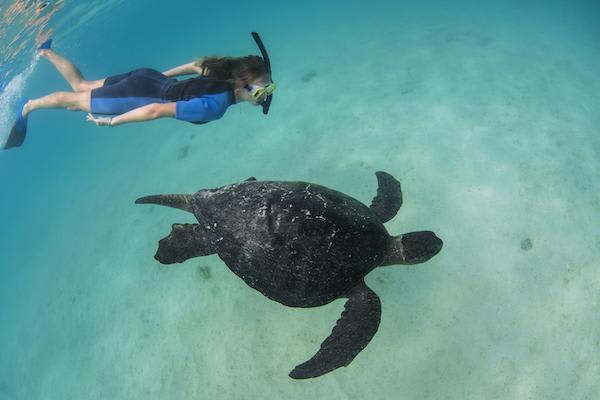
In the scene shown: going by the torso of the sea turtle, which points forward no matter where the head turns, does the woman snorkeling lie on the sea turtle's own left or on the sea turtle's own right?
on the sea turtle's own left

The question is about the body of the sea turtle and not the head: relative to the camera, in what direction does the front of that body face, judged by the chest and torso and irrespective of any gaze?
to the viewer's right
